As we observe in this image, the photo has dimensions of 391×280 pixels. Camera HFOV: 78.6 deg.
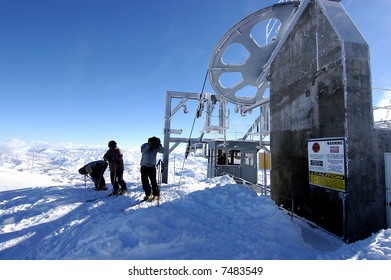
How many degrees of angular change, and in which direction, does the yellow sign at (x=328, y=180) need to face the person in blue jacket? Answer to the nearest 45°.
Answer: approximately 45° to its right

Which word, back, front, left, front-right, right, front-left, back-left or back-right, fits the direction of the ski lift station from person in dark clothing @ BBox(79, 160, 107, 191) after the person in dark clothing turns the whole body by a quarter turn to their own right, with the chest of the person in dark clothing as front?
back-right

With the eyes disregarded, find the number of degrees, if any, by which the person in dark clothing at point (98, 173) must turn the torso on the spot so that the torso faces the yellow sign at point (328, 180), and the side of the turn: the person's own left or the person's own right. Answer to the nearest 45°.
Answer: approximately 135° to the person's own left

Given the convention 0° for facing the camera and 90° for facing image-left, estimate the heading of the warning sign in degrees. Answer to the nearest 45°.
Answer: approximately 45°

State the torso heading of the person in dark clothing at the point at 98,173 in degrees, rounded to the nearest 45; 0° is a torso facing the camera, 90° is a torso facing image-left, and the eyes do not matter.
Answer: approximately 90°

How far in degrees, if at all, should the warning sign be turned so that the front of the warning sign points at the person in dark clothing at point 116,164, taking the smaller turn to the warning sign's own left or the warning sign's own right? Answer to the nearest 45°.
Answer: approximately 45° to the warning sign's own right
